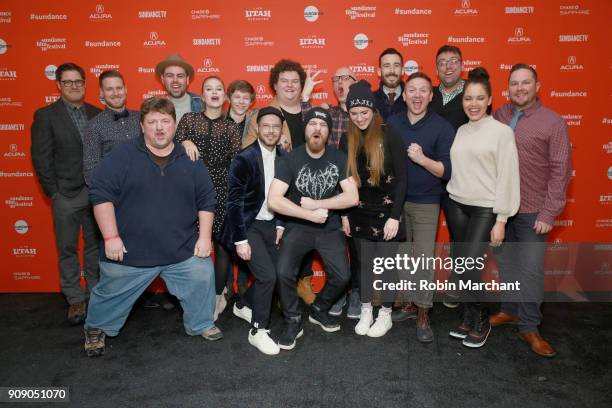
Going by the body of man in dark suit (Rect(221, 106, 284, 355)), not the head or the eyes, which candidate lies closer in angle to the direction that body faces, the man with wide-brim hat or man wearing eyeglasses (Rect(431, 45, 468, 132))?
the man wearing eyeglasses

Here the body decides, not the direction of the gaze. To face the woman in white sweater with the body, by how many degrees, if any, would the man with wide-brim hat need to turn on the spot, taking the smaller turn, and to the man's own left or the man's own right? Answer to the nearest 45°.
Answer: approximately 45° to the man's own left

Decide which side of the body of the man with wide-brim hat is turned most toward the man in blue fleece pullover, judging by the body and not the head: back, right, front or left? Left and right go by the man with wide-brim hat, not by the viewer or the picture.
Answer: front

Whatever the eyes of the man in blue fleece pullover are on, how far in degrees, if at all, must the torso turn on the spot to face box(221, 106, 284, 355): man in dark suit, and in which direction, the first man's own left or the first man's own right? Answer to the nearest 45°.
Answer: approximately 90° to the first man's own left

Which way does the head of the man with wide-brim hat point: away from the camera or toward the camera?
toward the camera

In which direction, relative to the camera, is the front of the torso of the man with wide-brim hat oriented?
toward the camera

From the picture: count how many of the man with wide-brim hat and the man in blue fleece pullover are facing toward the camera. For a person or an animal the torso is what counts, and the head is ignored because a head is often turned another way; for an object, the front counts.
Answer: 2

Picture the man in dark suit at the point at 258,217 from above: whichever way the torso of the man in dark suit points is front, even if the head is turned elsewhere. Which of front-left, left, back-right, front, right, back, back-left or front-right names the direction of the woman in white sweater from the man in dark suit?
front-left

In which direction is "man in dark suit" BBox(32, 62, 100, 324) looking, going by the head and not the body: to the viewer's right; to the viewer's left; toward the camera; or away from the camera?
toward the camera

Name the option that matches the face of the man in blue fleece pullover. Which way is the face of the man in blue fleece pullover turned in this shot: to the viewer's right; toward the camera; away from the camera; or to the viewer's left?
toward the camera

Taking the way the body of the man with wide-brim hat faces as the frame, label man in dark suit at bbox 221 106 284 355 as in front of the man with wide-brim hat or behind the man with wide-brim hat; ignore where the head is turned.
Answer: in front

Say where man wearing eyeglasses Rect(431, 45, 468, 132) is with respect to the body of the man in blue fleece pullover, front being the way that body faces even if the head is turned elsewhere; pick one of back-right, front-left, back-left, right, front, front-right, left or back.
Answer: left

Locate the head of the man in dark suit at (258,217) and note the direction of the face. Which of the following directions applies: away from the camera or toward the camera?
toward the camera

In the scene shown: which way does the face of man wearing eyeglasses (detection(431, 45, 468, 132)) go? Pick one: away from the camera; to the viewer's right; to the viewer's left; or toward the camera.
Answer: toward the camera

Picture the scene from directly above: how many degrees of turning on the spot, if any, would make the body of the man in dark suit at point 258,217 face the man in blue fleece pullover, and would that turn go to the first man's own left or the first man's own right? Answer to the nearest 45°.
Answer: approximately 135° to the first man's own right

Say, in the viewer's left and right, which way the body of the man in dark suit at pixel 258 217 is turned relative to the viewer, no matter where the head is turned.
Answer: facing the viewer and to the right of the viewer

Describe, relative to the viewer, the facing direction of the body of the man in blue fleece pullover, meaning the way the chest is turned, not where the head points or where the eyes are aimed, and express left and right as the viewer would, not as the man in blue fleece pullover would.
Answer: facing the viewer
